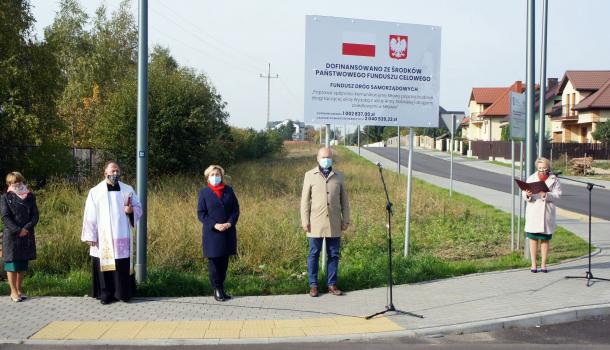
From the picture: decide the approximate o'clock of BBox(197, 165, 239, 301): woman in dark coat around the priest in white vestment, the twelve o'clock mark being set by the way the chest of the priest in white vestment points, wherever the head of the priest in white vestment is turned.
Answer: The woman in dark coat is roughly at 9 o'clock from the priest in white vestment.

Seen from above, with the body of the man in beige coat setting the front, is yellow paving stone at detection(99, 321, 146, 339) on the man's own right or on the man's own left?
on the man's own right

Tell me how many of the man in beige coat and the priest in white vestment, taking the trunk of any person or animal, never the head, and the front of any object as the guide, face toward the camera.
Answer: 2

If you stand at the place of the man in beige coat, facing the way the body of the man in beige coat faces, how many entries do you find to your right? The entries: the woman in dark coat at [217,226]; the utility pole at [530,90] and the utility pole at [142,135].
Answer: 2

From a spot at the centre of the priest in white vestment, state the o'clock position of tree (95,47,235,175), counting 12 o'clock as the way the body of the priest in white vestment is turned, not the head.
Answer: The tree is roughly at 6 o'clock from the priest in white vestment.

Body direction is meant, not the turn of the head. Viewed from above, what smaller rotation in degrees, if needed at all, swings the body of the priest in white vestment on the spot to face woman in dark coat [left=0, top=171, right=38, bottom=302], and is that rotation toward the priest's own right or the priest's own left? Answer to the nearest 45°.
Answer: approximately 135° to the priest's own right

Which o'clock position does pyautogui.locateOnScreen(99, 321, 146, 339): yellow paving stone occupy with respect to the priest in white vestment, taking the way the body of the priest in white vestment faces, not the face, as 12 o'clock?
The yellow paving stone is roughly at 12 o'clock from the priest in white vestment.

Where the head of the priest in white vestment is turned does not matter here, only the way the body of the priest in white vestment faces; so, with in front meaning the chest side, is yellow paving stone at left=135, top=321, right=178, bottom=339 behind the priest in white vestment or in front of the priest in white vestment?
in front

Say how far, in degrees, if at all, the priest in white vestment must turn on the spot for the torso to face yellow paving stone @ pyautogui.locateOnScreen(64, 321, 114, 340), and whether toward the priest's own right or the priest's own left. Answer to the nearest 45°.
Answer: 0° — they already face it

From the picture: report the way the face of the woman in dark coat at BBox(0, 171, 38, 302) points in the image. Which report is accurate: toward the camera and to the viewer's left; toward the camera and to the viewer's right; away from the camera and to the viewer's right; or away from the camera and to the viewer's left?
toward the camera and to the viewer's right

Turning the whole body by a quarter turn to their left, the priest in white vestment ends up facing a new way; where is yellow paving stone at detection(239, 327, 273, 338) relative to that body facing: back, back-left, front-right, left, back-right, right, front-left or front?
front-right
